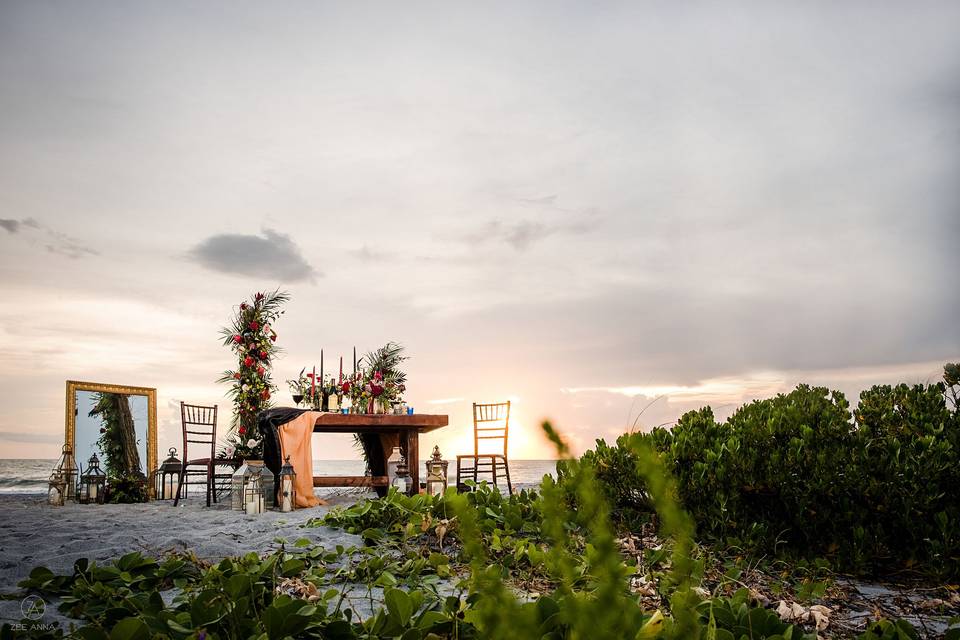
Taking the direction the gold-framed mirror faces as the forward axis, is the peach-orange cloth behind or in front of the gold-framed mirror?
in front

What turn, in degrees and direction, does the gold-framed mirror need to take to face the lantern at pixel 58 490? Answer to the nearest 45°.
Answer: approximately 90° to its right

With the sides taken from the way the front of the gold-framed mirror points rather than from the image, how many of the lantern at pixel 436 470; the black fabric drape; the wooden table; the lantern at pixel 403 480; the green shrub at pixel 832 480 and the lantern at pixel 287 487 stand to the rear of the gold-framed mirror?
0

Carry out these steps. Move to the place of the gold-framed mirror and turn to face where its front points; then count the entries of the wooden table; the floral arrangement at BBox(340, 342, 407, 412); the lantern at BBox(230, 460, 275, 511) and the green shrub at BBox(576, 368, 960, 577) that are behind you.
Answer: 0

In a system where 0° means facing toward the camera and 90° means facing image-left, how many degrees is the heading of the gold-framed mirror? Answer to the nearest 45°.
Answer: approximately 315°

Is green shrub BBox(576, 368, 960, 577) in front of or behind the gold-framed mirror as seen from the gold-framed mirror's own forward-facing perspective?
in front

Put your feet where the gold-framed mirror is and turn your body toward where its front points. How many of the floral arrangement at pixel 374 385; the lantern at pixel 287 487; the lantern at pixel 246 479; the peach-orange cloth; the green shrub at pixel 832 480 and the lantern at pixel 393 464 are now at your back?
0

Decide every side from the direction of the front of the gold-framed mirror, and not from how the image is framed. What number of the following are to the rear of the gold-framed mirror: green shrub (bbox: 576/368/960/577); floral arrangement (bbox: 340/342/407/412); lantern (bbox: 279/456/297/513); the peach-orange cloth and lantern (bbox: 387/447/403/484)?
0
